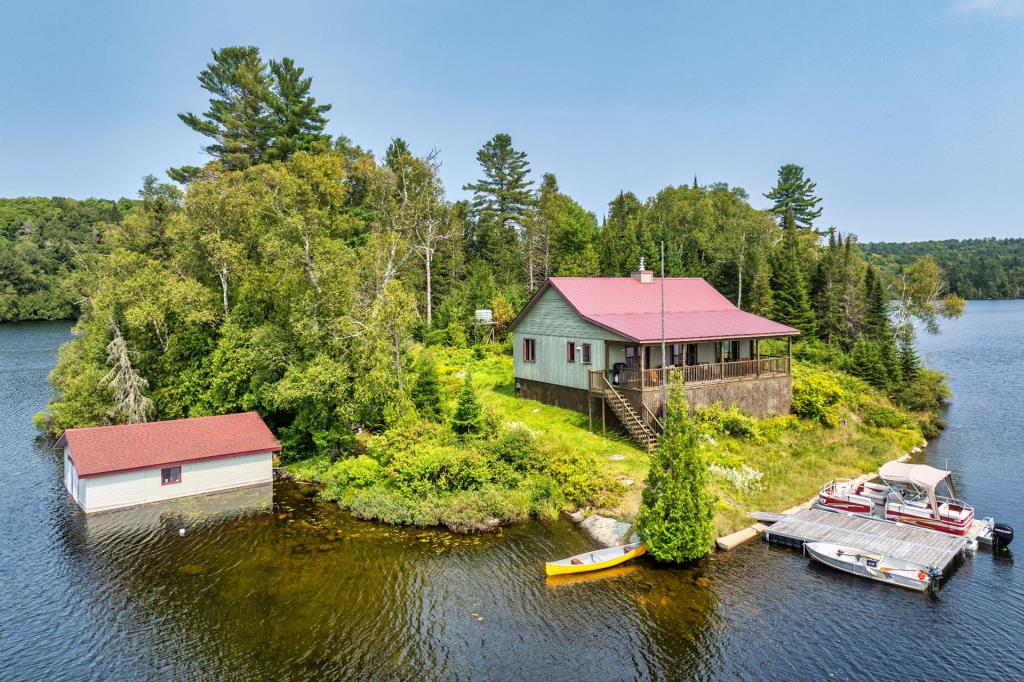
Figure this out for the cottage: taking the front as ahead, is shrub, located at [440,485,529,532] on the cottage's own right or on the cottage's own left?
on the cottage's own right

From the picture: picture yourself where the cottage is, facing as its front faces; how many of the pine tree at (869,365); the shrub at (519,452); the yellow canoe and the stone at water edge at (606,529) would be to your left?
1

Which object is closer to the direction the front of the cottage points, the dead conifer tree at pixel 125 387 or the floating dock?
the floating dock

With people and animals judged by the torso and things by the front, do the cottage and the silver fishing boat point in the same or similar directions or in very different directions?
very different directions

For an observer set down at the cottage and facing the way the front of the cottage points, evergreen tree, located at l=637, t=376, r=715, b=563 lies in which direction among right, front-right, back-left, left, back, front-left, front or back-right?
front-right

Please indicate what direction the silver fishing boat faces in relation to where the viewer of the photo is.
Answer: facing away from the viewer and to the left of the viewer

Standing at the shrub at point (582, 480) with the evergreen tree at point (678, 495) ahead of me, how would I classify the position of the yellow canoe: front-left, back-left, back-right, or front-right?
front-right

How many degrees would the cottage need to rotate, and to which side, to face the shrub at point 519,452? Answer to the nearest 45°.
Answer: approximately 90° to its right

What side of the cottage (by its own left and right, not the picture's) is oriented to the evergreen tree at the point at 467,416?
right

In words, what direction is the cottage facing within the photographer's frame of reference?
facing the viewer and to the right of the viewer

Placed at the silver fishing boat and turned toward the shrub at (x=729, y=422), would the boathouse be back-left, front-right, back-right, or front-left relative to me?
front-left

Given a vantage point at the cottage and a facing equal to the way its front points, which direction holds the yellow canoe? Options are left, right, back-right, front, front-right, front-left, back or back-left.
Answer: front-right
